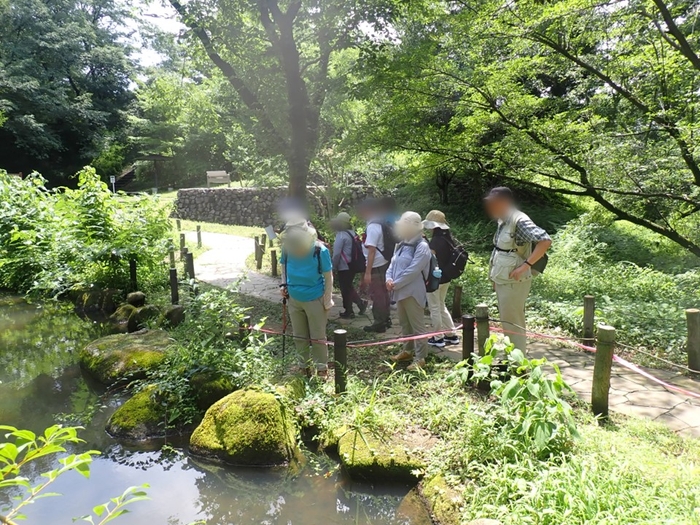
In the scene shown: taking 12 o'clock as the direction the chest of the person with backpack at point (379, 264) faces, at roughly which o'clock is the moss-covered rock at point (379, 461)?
The moss-covered rock is roughly at 9 o'clock from the person with backpack.

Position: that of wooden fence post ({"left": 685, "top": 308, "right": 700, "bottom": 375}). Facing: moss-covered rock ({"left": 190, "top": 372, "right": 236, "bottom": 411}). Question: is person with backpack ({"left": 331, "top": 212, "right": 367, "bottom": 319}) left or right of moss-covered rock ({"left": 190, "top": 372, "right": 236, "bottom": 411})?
right

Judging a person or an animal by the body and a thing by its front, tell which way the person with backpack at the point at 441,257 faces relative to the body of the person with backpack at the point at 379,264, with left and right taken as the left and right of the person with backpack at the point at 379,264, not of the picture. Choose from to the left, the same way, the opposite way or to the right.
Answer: the same way

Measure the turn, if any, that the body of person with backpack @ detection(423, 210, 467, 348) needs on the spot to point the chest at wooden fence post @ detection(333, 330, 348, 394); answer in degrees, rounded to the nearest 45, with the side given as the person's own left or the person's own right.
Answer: approximately 45° to the person's own left

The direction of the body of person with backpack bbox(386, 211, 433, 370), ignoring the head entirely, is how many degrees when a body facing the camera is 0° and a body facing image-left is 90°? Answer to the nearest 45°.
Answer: approximately 45°

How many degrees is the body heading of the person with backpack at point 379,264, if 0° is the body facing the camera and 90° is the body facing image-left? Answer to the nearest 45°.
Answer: approximately 90°

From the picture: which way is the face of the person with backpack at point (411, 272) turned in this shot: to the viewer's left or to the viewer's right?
to the viewer's left

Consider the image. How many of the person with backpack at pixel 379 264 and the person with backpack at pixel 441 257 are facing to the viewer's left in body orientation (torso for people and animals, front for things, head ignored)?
2

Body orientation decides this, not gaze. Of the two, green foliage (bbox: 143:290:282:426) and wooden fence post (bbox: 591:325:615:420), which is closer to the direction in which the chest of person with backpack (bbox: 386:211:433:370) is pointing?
the green foliage

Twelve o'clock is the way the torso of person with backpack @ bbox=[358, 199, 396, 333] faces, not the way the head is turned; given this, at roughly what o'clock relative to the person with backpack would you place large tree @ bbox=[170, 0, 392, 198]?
The large tree is roughly at 2 o'clock from the person with backpack.

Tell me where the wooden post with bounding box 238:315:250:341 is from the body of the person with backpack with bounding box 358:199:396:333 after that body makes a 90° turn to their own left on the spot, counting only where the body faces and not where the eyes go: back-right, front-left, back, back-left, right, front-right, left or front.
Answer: front-right

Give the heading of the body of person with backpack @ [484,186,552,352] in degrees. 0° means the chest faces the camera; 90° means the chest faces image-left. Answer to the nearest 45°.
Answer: approximately 45°

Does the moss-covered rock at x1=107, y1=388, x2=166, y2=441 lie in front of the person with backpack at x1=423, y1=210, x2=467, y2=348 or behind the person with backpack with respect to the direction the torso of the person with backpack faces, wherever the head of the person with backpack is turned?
in front

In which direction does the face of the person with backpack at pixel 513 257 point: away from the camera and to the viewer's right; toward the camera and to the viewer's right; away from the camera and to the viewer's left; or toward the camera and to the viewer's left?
toward the camera and to the viewer's left

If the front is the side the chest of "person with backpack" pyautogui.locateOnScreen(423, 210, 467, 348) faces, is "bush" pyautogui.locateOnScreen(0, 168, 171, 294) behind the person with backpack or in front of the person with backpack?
in front

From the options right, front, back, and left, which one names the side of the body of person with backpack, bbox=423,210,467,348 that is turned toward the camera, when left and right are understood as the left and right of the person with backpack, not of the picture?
left

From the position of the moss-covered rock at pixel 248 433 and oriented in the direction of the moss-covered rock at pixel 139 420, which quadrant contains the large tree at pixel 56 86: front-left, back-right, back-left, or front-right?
front-right
